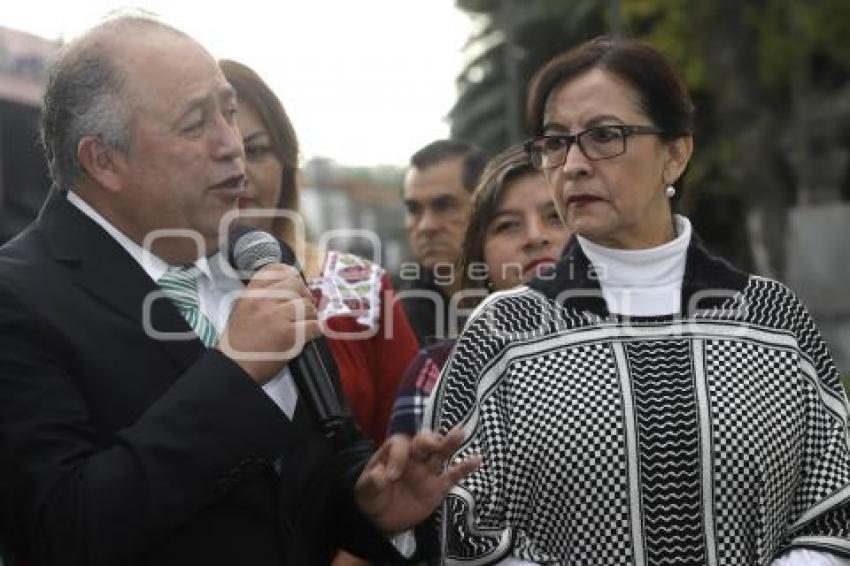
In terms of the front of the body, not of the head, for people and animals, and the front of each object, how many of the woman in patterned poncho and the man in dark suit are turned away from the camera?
0

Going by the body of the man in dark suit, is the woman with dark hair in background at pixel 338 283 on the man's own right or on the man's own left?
on the man's own left

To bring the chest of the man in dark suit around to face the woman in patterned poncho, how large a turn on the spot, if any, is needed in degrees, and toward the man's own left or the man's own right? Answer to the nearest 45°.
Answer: approximately 45° to the man's own left

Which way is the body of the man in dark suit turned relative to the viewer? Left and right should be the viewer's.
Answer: facing the viewer and to the right of the viewer

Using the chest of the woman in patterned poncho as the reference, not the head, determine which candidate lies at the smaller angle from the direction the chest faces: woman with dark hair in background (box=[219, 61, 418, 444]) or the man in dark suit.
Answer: the man in dark suit

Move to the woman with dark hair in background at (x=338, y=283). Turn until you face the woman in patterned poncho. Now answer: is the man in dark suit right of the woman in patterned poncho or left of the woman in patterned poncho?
right

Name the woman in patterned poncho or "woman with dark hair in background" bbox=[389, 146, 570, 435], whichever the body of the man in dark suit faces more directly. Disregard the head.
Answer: the woman in patterned poncho

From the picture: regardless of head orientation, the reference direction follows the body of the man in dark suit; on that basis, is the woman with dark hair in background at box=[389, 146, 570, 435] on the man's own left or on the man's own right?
on the man's own left

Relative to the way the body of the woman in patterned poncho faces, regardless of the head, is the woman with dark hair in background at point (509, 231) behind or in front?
behind

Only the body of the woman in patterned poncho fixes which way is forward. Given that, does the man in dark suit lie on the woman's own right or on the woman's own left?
on the woman's own right

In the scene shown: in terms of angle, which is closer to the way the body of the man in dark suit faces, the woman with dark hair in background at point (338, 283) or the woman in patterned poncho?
the woman in patterned poncho

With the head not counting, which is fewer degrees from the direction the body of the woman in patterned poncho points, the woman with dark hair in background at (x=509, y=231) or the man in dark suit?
the man in dark suit

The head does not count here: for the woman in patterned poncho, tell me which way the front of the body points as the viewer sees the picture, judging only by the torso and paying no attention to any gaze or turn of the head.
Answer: toward the camera

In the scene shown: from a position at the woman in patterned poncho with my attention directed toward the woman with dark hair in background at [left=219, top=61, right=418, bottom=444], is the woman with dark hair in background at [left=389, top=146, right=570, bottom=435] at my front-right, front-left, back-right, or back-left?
front-right
